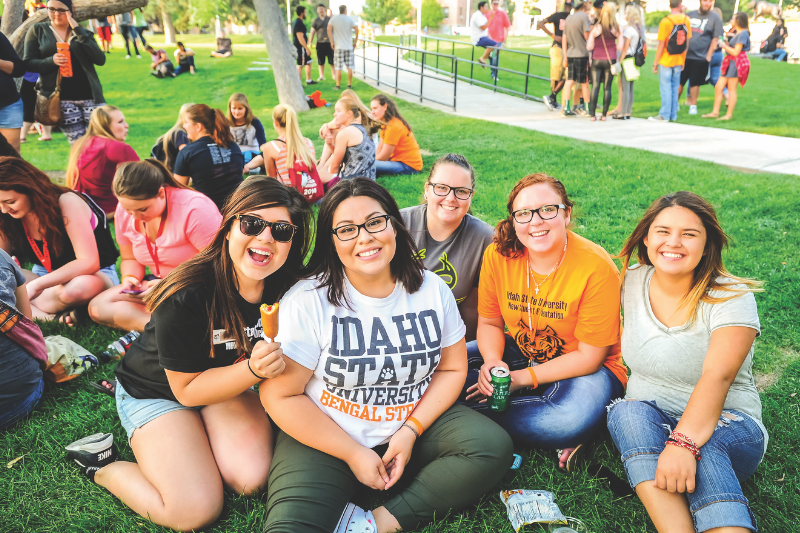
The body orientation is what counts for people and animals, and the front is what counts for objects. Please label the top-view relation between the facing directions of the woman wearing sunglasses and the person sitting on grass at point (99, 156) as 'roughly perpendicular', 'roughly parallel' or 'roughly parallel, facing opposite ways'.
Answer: roughly perpendicular

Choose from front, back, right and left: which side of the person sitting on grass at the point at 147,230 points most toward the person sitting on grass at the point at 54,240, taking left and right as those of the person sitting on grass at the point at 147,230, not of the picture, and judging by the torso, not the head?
right

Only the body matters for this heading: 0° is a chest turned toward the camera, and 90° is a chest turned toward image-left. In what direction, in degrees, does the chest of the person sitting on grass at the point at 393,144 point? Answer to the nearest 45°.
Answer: approximately 90°

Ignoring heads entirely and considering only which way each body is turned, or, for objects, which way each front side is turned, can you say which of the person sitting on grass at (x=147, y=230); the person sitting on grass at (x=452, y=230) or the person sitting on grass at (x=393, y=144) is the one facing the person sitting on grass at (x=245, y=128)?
the person sitting on grass at (x=393, y=144)

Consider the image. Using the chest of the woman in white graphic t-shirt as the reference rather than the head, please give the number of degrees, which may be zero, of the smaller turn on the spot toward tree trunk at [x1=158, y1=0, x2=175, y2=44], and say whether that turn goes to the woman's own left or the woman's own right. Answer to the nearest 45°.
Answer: approximately 180°

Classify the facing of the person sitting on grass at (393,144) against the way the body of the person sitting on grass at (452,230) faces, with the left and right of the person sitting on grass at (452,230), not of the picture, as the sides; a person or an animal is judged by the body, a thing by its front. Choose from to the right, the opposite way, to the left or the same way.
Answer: to the right

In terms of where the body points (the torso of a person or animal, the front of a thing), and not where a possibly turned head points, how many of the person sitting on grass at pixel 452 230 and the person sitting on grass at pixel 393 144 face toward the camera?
1

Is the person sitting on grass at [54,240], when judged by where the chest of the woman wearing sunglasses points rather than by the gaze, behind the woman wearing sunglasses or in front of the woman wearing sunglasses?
behind

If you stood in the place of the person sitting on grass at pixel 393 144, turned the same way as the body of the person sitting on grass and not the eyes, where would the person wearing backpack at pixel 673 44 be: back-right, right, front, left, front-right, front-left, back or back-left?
back-right

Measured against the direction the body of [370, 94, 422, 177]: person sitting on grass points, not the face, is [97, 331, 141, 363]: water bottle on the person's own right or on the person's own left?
on the person's own left

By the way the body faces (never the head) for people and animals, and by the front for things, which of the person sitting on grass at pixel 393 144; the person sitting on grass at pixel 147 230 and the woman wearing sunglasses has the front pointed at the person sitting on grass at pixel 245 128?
the person sitting on grass at pixel 393 144
